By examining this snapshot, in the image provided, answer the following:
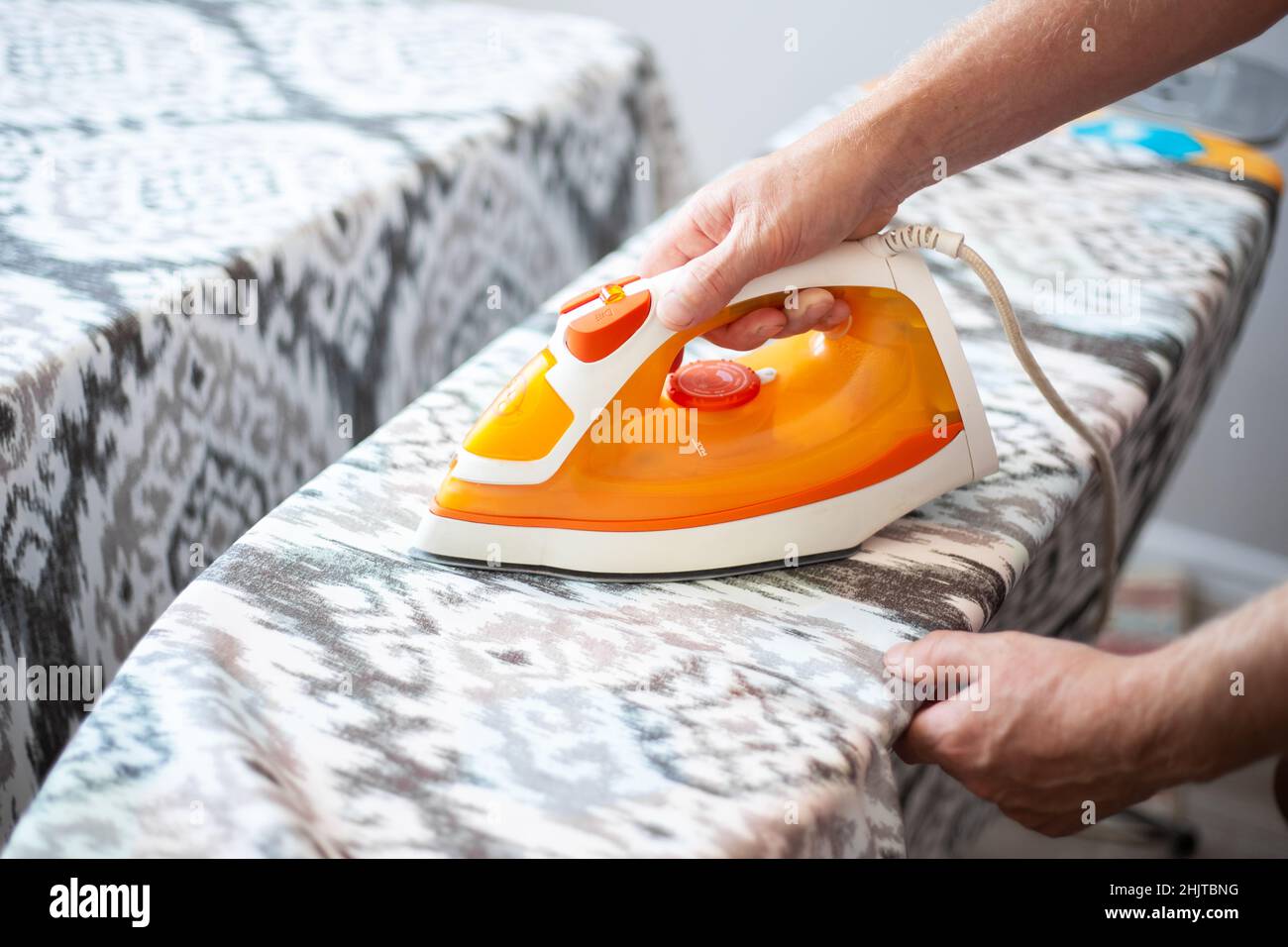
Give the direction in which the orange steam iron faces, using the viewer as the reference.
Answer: facing to the left of the viewer

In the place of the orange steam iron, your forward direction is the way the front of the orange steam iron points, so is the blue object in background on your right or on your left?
on your right
